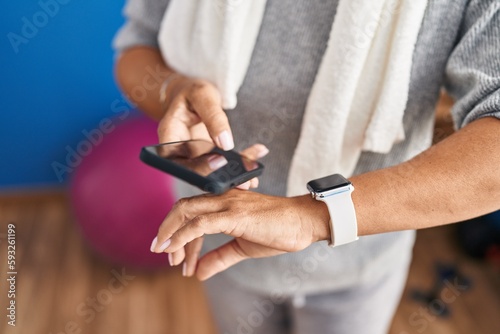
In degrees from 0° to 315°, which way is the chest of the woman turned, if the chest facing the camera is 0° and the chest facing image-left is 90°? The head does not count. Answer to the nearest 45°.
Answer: approximately 0°

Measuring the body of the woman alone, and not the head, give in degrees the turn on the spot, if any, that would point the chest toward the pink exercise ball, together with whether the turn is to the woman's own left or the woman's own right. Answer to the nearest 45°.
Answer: approximately 135° to the woman's own right
